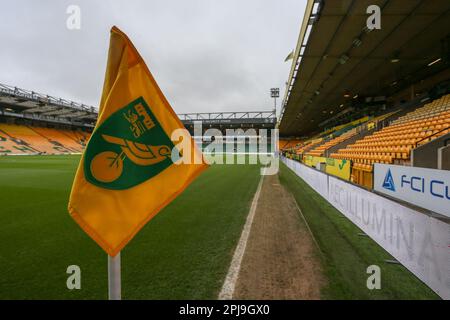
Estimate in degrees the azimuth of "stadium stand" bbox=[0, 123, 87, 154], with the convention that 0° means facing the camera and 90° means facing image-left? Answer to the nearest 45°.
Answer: approximately 315°

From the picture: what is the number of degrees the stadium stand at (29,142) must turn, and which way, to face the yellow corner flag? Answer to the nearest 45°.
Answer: approximately 45° to its right
